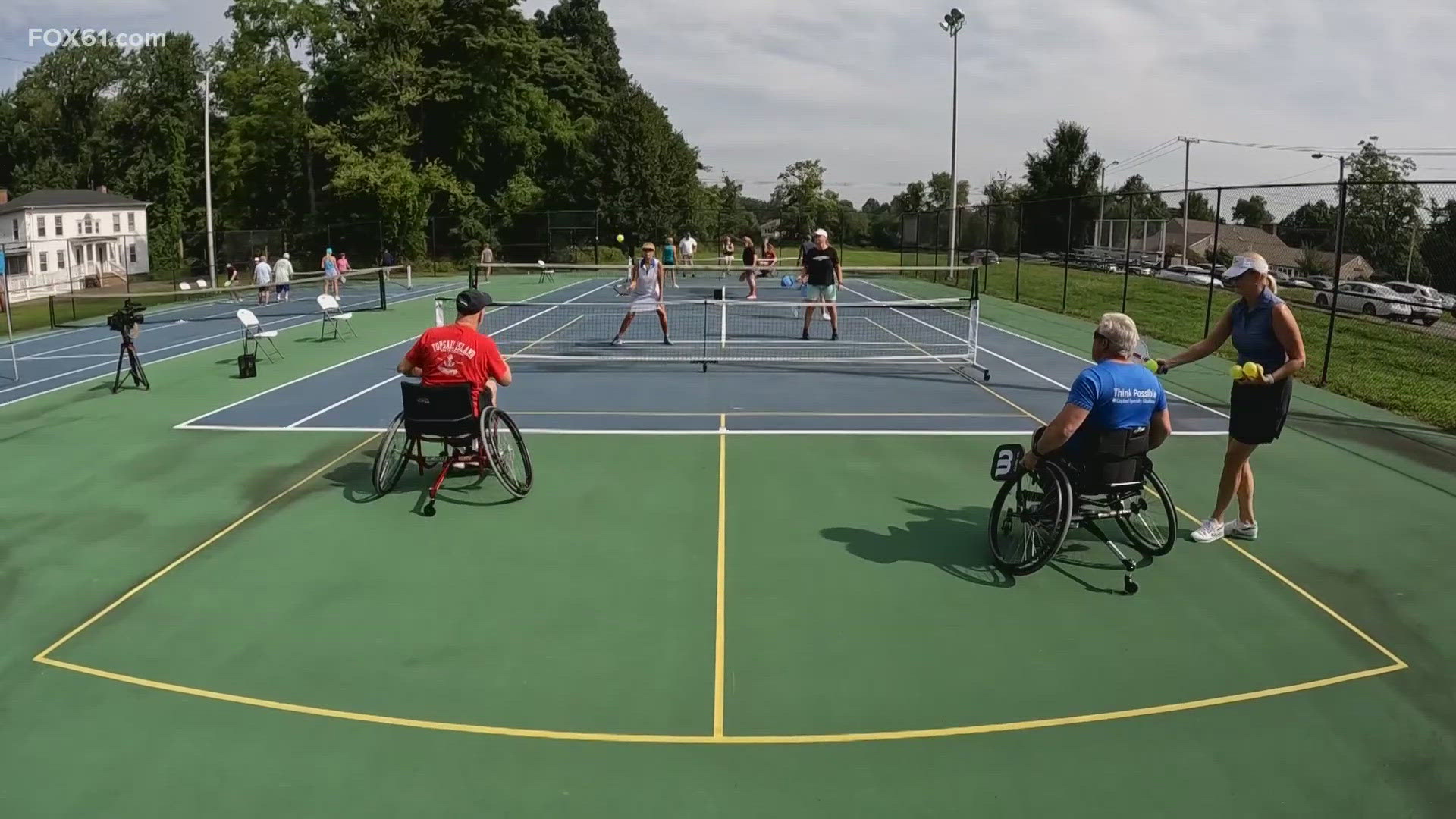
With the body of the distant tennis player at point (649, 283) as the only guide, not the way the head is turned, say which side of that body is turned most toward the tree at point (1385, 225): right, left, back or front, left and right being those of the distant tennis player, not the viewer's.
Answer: left

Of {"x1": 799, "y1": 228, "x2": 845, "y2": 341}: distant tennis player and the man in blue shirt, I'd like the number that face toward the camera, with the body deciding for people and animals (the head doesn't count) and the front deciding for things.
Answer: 1

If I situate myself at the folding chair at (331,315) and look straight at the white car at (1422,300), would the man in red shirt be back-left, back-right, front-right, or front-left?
front-right

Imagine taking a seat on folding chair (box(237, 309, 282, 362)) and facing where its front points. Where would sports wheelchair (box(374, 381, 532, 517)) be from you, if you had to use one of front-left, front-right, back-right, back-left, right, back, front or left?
front-right

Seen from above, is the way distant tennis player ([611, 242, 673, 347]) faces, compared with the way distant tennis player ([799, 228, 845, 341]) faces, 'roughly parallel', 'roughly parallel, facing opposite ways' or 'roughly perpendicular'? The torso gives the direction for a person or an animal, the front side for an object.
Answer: roughly parallel

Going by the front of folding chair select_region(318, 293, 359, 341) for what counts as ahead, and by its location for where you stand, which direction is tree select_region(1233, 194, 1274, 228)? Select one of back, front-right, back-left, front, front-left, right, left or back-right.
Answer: front-left

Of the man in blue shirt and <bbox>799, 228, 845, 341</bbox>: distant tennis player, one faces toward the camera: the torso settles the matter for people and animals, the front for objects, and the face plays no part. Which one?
the distant tennis player

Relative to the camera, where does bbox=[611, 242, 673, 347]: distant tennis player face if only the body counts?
toward the camera

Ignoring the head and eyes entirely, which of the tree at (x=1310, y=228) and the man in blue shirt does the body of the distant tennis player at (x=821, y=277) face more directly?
the man in blue shirt

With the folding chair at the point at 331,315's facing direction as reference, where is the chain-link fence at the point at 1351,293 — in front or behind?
in front

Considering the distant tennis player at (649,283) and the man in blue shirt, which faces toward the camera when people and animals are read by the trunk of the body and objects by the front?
the distant tennis player

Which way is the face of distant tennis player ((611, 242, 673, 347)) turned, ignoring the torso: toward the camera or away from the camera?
toward the camera

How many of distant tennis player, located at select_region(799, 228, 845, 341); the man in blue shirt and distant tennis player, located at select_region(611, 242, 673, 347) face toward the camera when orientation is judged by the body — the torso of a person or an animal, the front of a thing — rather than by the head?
2
